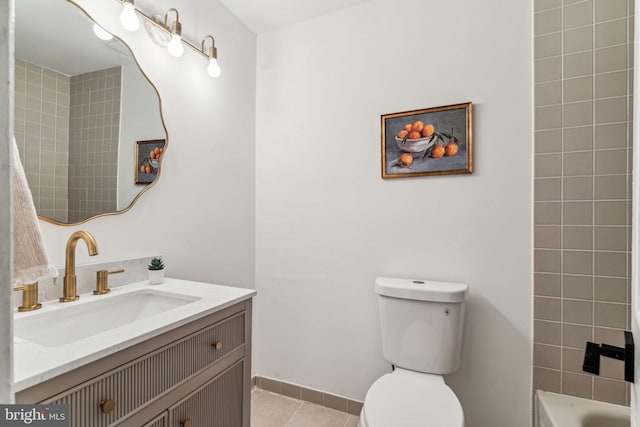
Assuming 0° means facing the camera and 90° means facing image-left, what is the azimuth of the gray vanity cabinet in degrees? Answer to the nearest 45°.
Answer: approximately 315°

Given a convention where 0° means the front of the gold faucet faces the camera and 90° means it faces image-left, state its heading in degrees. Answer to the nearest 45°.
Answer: approximately 315°

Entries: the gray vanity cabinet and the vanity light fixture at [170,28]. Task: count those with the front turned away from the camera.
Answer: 0

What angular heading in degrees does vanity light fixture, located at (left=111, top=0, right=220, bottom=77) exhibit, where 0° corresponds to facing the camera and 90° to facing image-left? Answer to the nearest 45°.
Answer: approximately 315°

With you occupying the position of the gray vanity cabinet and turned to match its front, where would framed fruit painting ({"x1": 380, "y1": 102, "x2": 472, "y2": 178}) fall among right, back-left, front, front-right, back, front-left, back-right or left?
front-left

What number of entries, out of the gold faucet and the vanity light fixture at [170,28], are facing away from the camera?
0

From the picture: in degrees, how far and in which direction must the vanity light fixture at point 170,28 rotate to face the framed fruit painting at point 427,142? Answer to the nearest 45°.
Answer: approximately 45° to its left

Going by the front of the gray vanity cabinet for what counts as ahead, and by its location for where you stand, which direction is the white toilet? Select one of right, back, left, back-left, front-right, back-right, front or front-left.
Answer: front-left
